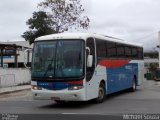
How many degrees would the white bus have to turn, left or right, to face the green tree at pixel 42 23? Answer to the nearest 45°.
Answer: approximately 135° to its right

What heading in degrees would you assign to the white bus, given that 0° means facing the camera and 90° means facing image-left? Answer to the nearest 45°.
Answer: approximately 45°
